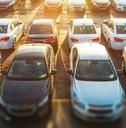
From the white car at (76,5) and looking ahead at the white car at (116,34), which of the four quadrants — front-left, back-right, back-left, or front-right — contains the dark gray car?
front-right

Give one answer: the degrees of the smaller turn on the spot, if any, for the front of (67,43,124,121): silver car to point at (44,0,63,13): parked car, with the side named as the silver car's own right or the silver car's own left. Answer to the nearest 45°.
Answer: approximately 180°

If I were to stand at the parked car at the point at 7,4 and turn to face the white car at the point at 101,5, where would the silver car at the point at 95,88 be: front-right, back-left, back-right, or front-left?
front-right

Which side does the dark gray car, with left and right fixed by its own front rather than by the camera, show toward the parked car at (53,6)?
back

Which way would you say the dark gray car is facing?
toward the camera

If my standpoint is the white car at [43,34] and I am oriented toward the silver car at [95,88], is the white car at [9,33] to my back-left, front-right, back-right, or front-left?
back-right
